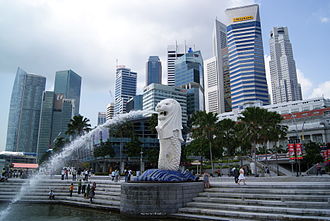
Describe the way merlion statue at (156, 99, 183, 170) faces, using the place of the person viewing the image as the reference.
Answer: facing the viewer and to the left of the viewer

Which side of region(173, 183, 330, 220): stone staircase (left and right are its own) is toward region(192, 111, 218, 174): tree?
back

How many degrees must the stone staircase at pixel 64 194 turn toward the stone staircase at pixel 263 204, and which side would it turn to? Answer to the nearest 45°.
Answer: approximately 45° to its left

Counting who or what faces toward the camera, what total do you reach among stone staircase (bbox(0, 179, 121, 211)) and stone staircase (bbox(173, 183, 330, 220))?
2

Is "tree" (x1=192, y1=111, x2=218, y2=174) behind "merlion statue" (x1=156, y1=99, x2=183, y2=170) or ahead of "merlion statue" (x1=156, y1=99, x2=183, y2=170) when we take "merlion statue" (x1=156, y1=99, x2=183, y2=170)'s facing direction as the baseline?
behind

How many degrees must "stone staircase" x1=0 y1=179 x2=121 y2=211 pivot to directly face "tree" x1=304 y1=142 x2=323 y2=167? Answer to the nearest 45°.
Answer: approximately 90° to its left

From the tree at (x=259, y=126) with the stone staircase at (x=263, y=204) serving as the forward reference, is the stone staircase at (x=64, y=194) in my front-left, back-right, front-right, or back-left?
front-right

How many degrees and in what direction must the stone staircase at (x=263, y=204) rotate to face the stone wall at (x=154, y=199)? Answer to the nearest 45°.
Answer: approximately 90° to its right

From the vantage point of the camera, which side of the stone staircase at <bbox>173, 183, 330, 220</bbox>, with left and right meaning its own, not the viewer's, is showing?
front

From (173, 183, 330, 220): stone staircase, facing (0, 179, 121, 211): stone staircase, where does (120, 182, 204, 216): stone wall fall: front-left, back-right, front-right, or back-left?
front-left

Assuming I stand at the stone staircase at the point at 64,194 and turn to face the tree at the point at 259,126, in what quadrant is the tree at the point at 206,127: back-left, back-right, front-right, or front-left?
front-left

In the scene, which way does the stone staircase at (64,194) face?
toward the camera
